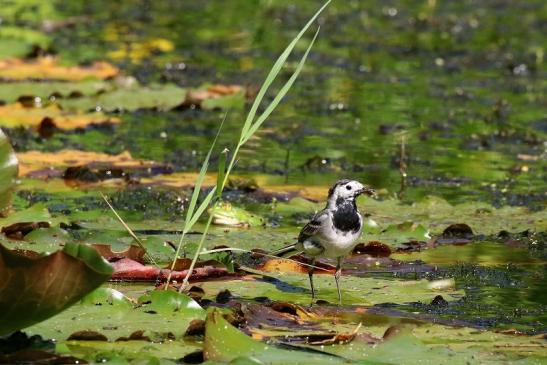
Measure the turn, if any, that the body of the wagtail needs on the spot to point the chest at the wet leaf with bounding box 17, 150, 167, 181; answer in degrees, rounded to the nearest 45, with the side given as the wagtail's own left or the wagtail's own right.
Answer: approximately 180°

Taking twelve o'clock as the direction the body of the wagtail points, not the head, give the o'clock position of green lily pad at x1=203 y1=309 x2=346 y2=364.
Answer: The green lily pad is roughly at 2 o'clock from the wagtail.

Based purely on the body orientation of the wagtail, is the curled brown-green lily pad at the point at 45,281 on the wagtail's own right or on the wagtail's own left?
on the wagtail's own right

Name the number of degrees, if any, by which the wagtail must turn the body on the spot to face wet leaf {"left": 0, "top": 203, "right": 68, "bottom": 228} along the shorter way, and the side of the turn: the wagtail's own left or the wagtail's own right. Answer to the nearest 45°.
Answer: approximately 135° to the wagtail's own right

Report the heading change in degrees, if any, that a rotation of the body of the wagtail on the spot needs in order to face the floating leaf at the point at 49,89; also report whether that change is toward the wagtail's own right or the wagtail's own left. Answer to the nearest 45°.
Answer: approximately 180°

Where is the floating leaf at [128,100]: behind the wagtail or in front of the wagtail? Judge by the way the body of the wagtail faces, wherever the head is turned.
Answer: behind

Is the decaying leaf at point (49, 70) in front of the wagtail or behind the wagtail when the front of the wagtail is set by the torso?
behind

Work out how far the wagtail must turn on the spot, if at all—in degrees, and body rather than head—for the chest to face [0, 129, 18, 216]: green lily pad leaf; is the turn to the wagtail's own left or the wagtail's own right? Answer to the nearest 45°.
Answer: approximately 90° to the wagtail's own right

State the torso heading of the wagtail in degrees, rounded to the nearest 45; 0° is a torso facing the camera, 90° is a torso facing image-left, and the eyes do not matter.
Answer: approximately 315°

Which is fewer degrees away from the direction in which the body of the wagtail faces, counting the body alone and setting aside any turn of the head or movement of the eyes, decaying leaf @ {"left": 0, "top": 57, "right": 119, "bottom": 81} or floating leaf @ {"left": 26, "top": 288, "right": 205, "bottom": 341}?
the floating leaf

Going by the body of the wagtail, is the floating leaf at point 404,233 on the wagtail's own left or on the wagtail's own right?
on the wagtail's own left

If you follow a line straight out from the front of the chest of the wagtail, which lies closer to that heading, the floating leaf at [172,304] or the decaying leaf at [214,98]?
the floating leaf
